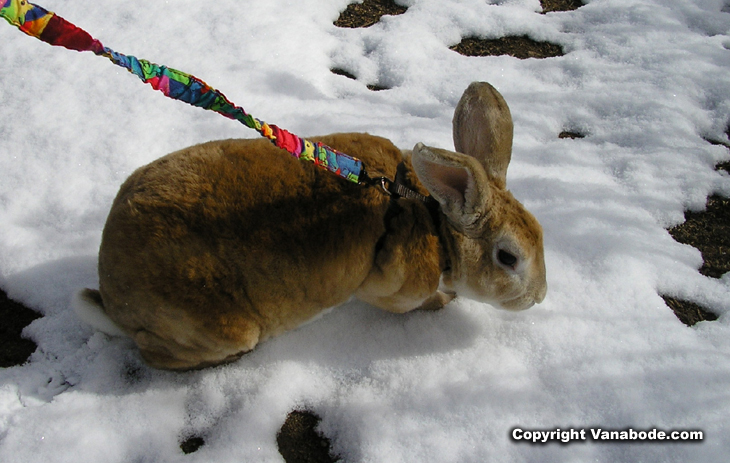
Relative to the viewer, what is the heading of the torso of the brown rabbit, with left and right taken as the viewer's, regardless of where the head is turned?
facing to the right of the viewer
